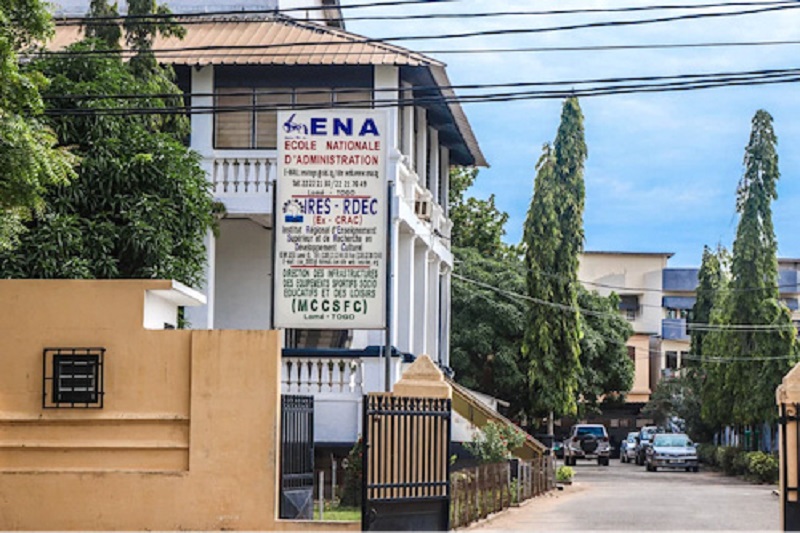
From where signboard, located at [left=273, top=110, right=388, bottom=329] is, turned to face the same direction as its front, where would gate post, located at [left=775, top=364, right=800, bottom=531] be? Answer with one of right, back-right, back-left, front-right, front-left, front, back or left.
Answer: left

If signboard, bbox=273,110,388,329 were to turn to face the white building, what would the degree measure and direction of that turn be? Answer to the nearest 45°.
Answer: approximately 180°

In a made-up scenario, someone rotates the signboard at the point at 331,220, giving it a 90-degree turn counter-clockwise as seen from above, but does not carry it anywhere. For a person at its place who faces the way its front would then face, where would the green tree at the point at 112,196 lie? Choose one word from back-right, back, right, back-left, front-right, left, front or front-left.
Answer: back-left

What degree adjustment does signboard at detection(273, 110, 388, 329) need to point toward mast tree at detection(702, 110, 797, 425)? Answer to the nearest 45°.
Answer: approximately 135° to its left

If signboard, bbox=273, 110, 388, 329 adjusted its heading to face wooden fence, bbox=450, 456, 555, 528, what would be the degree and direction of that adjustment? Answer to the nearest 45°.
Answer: approximately 135° to its left

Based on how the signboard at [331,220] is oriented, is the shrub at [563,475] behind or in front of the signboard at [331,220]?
behind

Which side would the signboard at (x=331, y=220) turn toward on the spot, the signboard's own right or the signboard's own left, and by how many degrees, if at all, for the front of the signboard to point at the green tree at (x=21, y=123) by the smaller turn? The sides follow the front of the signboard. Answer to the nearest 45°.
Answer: approximately 45° to the signboard's own right

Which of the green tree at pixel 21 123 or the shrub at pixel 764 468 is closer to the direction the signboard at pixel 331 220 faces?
the green tree

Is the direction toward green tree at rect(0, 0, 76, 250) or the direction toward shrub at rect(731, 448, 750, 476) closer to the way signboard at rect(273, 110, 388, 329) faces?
the green tree

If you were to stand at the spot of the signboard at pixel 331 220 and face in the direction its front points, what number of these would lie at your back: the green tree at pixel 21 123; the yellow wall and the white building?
1

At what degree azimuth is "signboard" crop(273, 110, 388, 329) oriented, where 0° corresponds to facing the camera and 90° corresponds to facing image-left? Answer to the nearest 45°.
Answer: approximately 0°

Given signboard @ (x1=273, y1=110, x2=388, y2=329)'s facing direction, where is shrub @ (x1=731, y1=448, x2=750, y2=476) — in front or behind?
behind

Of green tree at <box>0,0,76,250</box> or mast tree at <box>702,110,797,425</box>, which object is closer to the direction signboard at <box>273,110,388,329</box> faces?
the green tree
